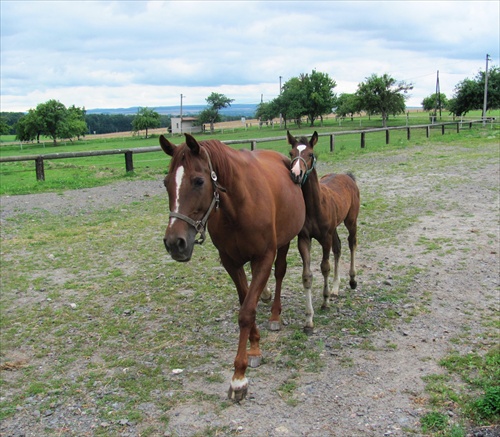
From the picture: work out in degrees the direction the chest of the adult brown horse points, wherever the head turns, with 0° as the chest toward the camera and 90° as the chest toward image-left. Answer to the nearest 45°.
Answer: approximately 45°

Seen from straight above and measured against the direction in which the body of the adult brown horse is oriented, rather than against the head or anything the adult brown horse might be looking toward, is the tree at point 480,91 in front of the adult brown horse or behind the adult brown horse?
behind
